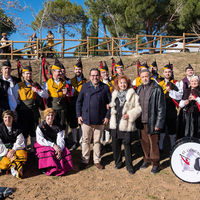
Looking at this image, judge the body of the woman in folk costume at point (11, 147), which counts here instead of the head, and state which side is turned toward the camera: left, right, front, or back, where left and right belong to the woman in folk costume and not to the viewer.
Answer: front

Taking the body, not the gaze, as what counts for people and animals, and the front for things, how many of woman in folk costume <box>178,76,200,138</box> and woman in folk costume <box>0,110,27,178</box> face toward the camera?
2

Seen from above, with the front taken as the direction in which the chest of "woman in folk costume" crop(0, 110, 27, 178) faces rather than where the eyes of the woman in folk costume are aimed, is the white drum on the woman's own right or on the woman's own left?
on the woman's own left

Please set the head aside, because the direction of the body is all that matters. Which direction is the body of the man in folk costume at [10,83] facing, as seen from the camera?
toward the camera

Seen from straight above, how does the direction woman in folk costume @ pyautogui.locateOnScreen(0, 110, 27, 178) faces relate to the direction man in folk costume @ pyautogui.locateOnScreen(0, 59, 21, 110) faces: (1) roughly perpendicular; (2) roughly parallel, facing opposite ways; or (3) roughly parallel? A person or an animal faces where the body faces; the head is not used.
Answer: roughly parallel

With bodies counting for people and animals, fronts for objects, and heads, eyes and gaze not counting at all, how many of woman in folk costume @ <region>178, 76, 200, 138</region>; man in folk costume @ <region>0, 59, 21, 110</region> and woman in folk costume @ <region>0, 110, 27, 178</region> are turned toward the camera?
3

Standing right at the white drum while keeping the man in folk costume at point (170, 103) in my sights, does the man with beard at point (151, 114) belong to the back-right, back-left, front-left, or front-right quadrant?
front-left

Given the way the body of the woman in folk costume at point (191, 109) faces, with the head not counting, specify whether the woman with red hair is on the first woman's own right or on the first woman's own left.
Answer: on the first woman's own right

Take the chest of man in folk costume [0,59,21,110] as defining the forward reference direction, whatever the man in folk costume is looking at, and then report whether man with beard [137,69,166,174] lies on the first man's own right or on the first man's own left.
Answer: on the first man's own left

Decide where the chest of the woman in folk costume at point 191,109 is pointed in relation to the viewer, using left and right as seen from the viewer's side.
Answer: facing the viewer

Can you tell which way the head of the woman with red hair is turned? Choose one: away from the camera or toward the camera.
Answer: toward the camera
